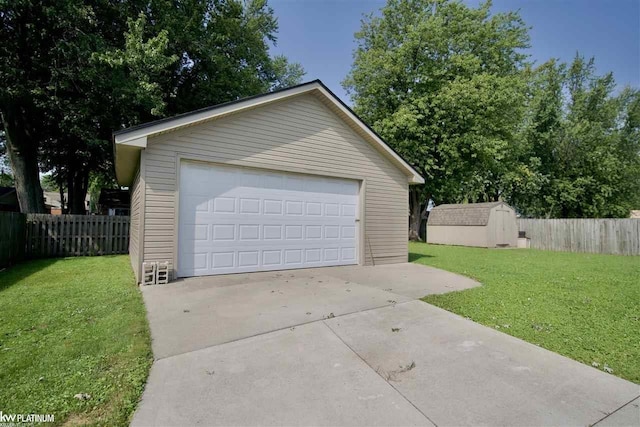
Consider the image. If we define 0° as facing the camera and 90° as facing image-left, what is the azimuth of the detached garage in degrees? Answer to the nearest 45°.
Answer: approximately 315°

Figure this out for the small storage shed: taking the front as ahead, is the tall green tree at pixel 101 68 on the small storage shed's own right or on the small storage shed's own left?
on the small storage shed's own right

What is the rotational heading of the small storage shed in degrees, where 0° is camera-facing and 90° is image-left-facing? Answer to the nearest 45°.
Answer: approximately 315°

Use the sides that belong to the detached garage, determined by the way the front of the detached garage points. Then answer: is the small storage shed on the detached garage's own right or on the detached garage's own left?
on the detached garage's own left
